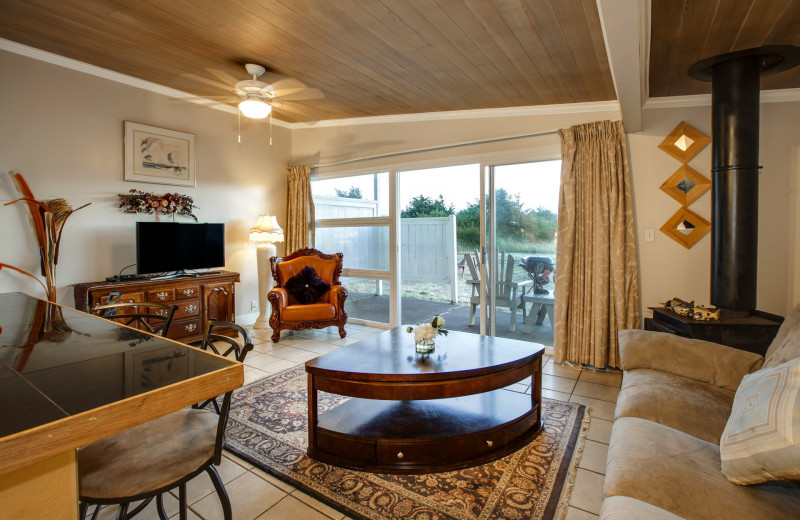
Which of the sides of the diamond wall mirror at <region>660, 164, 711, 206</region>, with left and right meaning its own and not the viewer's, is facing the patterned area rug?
front

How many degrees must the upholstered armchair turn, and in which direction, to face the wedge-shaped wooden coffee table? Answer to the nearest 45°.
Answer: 0° — it already faces it

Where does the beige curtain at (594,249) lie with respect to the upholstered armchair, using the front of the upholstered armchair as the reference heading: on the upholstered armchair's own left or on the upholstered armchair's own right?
on the upholstered armchair's own left

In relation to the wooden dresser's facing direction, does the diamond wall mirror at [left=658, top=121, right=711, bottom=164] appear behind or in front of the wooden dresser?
in front

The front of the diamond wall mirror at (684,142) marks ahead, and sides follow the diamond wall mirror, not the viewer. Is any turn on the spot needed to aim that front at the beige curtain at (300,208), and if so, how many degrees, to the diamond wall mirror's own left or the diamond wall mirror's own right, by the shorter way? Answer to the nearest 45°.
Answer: approximately 90° to the diamond wall mirror's own right

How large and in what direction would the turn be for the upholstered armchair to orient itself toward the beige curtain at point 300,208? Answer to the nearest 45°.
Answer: approximately 180°

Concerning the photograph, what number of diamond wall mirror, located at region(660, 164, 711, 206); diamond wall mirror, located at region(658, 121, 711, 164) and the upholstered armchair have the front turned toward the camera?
3

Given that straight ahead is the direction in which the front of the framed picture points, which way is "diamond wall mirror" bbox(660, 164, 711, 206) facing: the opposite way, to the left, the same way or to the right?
to the right
